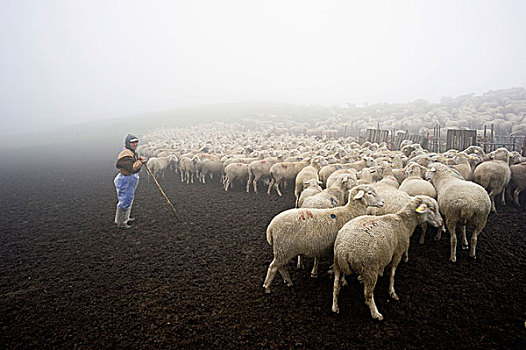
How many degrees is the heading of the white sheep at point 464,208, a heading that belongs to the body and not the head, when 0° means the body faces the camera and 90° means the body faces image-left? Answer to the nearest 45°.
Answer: approximately 135°

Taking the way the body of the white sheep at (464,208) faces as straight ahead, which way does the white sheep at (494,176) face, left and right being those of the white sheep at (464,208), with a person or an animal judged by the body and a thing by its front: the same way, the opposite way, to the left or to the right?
the same way

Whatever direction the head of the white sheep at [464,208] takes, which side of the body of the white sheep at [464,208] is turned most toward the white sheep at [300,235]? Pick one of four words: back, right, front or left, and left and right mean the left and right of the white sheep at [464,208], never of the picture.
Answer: left

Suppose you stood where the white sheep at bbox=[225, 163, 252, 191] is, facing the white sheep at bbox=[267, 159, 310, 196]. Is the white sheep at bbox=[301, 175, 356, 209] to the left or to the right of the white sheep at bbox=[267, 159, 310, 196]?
right

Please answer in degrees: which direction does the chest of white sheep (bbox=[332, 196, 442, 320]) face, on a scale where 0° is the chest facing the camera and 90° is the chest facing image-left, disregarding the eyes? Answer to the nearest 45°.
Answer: approximately 225°

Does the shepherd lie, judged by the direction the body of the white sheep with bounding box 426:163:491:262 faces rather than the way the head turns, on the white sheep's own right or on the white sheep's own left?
on the white sheep's own left

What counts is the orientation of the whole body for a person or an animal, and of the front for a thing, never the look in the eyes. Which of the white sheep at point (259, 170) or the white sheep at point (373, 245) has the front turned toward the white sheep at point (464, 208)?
the white sheep at point (373, 245)

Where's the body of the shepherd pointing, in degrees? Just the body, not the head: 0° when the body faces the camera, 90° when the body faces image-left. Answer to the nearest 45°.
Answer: approximately 270°

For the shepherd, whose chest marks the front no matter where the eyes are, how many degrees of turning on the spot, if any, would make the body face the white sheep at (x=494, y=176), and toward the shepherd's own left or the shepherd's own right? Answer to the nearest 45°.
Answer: approximately 45° to the shepherd's own right
